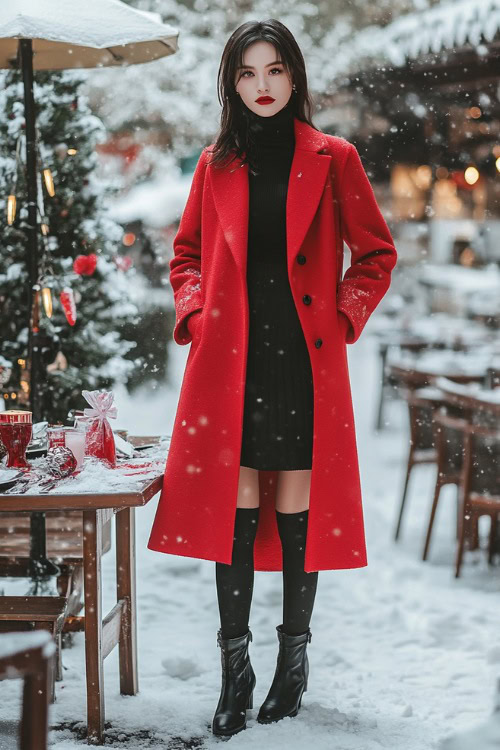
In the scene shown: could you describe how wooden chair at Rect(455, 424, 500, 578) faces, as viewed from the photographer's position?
facing away from the viewer and to the right of the viewer

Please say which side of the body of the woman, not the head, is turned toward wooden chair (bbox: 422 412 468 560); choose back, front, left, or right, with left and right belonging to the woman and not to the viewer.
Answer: back

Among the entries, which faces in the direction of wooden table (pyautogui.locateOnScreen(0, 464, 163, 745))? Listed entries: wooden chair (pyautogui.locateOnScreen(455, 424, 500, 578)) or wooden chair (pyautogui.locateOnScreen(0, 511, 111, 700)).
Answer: wooden chair (pyautogui.locateOnScreen(0, 511, 111, 700))

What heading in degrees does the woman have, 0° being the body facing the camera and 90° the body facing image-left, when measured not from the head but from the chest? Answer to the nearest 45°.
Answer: approximately 0°

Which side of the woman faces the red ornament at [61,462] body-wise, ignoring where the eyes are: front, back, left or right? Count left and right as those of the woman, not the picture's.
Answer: right
